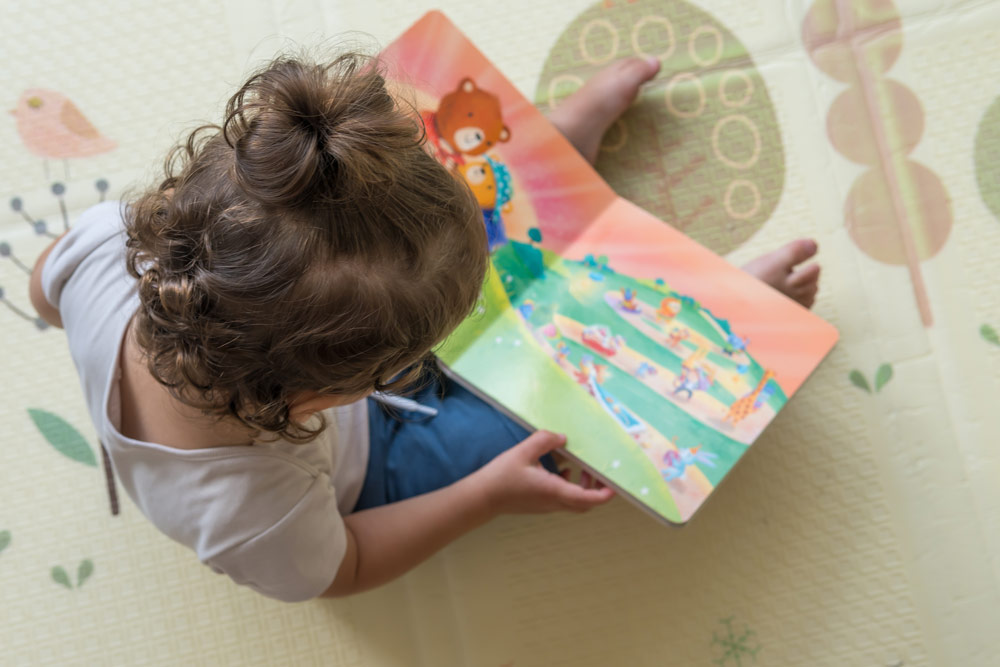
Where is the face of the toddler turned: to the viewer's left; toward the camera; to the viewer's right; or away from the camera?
to the viewer's right

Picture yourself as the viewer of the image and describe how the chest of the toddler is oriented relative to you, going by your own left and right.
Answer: facing away from the viewer and to the right of the viewer
